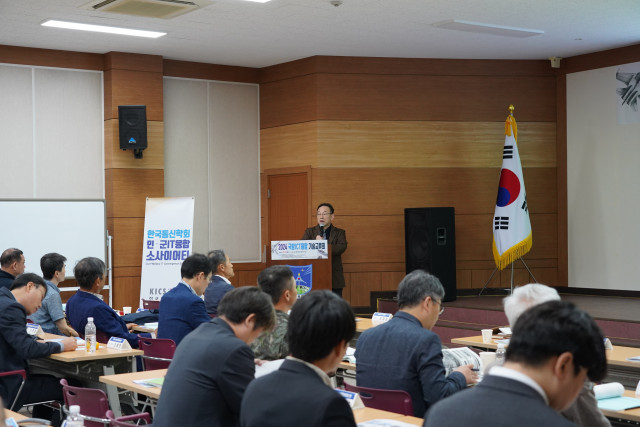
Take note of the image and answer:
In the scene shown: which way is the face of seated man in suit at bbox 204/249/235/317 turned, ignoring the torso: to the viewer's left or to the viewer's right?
to the viewer's right

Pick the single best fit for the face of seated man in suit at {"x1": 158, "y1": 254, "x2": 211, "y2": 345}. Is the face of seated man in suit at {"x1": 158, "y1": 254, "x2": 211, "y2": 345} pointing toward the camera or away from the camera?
away from the camera

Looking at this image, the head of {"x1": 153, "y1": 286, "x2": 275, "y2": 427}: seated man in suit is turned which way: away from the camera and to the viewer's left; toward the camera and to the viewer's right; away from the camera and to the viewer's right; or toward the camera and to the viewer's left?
away from the camera and to the viewer's right

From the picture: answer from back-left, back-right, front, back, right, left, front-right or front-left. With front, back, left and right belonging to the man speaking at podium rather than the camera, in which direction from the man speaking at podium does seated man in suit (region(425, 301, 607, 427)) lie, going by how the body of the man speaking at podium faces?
front-left

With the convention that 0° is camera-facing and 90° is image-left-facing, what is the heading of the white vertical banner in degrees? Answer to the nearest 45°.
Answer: approximately 0°

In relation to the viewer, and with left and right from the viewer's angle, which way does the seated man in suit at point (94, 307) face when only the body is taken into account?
facing away from the viewer and to the right of the viewer

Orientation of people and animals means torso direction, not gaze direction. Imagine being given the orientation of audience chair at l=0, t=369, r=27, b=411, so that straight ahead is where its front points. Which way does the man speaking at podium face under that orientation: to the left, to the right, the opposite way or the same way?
the opposite way

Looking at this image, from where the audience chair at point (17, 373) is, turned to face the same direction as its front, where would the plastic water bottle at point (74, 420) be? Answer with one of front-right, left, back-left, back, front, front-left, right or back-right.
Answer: right

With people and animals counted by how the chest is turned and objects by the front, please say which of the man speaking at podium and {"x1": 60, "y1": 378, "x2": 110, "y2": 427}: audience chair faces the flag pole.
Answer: the audience chair

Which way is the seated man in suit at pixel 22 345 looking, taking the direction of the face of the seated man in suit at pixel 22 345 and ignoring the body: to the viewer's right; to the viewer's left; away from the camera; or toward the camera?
to the viewer's right
